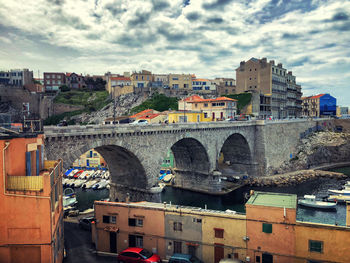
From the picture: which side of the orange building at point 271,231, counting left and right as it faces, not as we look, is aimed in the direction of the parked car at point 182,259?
right

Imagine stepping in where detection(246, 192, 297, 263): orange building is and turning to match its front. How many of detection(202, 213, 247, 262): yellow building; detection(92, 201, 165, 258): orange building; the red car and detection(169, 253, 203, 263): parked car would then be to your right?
4

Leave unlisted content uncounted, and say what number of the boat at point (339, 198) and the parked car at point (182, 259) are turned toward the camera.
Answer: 0

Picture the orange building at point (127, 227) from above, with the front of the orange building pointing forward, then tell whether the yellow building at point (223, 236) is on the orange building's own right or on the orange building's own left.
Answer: on the orange building's own left

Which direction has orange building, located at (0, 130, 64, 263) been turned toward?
to the viewer's right

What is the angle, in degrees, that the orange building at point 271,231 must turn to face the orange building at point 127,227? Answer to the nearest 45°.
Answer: approximately 90° to its right

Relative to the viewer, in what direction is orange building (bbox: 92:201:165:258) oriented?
toward the camera

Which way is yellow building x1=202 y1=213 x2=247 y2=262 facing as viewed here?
toward the camera

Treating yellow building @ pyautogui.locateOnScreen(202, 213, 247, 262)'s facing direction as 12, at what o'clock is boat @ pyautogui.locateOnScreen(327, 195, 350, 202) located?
The boat is roughly at 7 o'clock from the yellow building.
